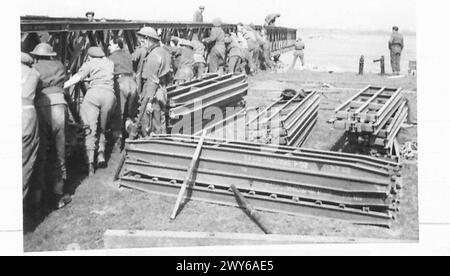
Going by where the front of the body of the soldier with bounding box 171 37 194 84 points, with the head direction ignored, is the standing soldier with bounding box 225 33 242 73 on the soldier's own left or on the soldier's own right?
on the soldier's own right

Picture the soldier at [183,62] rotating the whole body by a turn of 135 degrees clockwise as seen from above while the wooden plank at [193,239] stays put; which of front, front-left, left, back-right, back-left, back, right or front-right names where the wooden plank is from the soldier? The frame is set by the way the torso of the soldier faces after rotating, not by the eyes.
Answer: right

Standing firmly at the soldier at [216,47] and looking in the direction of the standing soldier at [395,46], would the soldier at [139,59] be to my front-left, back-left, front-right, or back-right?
back-right

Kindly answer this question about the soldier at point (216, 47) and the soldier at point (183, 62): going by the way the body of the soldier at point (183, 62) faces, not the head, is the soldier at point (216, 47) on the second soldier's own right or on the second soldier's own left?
on the second soldier's own right

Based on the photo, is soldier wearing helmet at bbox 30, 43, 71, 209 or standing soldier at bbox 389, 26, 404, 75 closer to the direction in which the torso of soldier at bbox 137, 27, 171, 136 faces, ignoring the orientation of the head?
the soldier wearing helmet

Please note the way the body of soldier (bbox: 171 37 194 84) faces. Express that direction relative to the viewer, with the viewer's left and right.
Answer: facing away from the viewer and to the left of the viewer

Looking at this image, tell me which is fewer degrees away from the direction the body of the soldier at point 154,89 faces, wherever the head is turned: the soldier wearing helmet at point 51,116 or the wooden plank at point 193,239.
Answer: the soldier wearing helmet

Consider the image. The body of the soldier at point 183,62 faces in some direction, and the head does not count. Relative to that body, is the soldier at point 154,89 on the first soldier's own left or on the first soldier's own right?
on the first soldier's own left

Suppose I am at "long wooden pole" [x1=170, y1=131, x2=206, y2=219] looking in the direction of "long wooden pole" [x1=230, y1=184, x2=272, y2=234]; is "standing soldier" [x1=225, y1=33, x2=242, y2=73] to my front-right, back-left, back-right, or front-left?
back-left

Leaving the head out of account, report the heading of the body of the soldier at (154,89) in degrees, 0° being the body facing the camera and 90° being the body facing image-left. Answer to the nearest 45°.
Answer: approximately 90°
